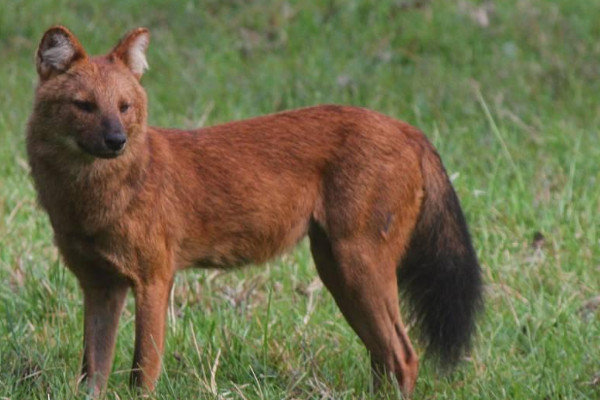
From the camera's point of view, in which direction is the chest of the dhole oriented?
to the viewer's left
